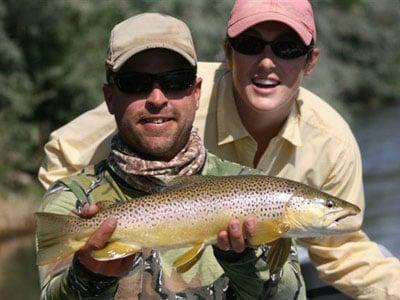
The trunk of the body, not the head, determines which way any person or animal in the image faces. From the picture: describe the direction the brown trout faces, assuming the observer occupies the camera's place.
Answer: facing to the right of the viewer

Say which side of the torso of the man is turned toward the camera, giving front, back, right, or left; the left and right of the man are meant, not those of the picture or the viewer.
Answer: front

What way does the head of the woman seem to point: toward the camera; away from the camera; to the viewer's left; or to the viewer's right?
toward the camera

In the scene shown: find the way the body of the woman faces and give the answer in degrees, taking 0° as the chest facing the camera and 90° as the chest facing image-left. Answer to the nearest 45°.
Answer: approximately 0°

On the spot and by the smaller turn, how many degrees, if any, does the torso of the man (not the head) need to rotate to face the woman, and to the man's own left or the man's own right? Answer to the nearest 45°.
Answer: approximately 135° to the man's own left

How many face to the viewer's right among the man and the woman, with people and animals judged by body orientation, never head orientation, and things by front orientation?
0

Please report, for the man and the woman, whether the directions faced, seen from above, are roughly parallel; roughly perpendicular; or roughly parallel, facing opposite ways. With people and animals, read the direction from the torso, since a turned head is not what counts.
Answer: roughly parallel

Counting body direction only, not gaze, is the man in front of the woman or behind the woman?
in front

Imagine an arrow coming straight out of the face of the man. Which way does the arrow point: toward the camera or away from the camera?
toward the camera
